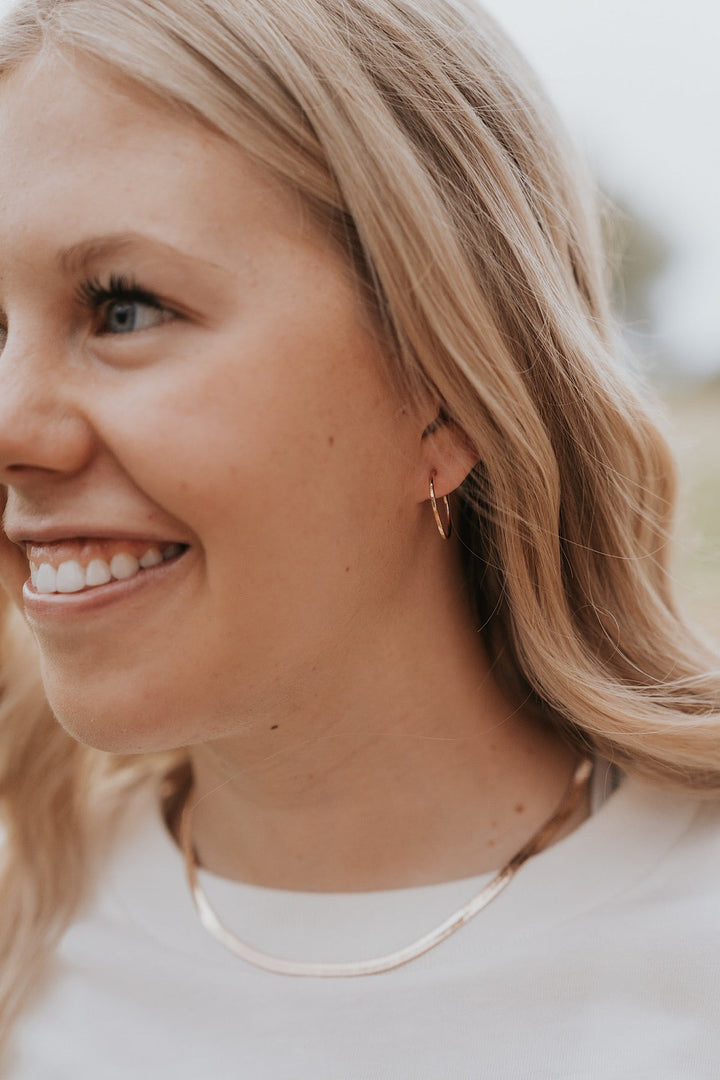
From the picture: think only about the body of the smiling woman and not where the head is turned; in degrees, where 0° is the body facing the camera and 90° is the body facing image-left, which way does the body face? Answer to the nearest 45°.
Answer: approximately 45°

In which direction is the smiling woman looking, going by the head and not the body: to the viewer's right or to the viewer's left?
to the viewer's left
